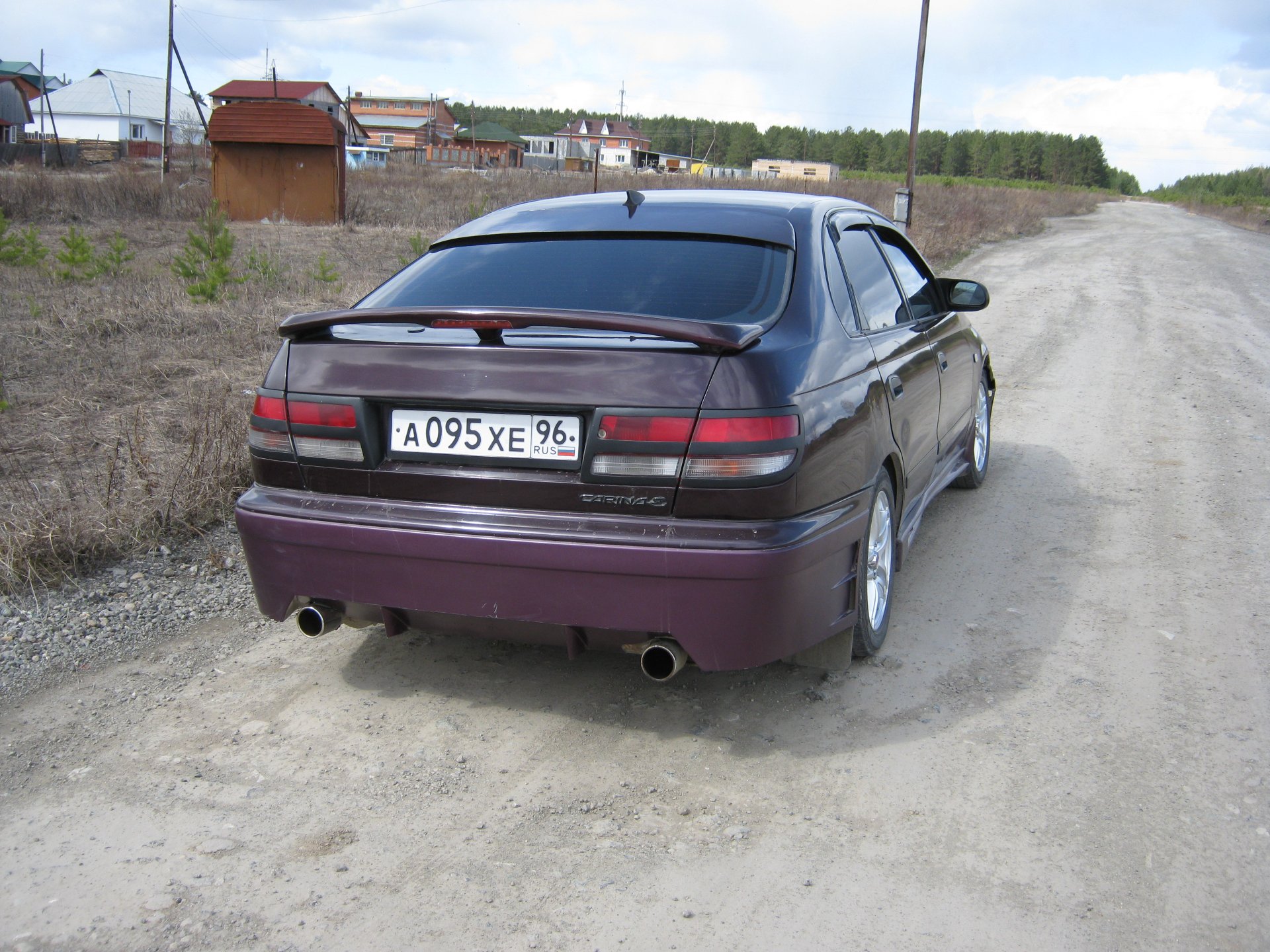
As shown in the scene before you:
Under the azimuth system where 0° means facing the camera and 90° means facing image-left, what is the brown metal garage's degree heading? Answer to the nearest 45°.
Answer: approximately 0°

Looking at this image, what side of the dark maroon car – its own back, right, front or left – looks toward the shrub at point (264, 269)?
left

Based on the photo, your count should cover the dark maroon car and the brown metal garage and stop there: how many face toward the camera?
1

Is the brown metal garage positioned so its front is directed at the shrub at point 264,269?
yes

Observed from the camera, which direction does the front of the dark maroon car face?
facing away from the viewer and to the right of the viewer

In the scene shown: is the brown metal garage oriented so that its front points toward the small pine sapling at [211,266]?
yes

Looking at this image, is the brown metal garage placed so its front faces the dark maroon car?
yes
